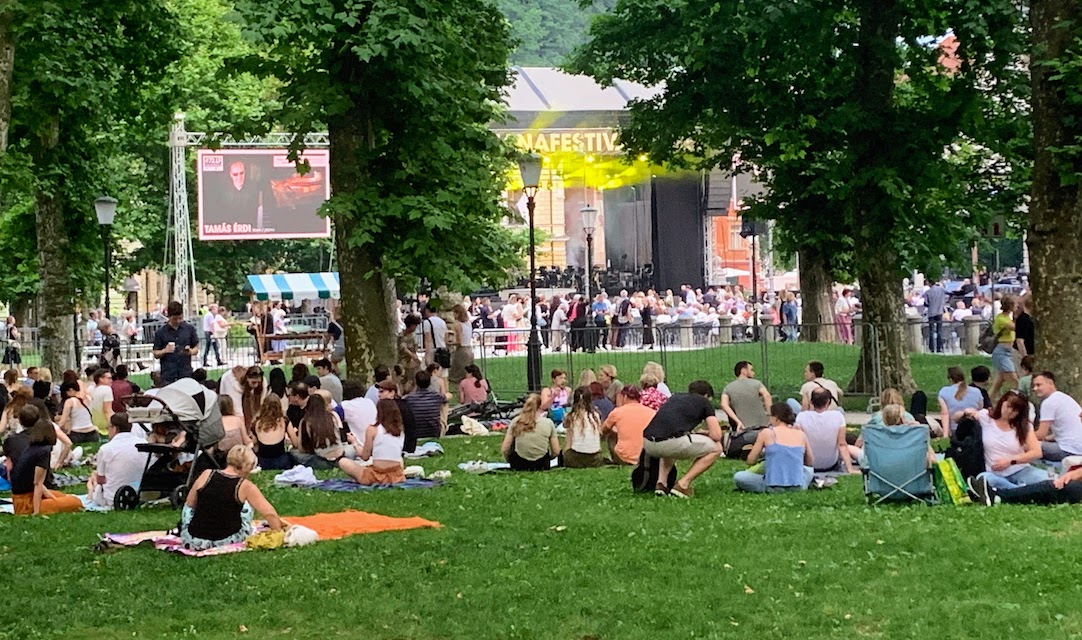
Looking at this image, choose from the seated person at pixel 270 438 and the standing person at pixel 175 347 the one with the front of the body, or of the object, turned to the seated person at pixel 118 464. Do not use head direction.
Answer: the standing person

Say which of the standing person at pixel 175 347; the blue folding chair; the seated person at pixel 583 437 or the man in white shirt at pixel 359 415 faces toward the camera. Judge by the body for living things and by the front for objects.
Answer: the standing person

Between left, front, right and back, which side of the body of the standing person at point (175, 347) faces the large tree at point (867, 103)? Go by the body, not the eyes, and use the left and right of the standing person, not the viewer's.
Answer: left

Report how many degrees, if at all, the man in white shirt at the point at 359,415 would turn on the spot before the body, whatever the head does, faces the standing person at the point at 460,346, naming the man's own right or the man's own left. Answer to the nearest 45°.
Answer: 0° — they already face them

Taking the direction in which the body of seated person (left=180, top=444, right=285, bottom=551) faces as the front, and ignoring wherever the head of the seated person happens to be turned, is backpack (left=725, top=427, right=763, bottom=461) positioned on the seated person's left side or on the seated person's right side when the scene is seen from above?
on the seated person's right side

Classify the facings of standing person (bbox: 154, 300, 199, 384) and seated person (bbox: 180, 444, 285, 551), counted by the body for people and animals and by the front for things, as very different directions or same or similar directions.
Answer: very different directions

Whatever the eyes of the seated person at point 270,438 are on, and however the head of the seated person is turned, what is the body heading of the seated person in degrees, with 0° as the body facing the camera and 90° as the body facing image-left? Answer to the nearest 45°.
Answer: approximately 180°

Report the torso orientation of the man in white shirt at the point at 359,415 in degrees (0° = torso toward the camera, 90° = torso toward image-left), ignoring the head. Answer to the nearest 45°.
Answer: approximately 180°

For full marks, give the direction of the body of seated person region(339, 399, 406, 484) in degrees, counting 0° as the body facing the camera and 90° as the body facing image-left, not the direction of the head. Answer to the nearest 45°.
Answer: approximately 135°

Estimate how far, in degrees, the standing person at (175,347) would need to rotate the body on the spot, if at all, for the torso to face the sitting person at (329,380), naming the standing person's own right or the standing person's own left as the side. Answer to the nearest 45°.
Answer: approximately 45° to the standing person's own left

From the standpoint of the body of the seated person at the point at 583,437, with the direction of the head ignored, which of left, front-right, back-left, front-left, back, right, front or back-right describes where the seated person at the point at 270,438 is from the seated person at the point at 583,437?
left

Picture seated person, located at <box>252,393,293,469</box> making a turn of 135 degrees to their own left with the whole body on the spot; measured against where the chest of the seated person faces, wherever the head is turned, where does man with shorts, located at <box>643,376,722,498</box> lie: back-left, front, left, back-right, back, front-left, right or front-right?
left
